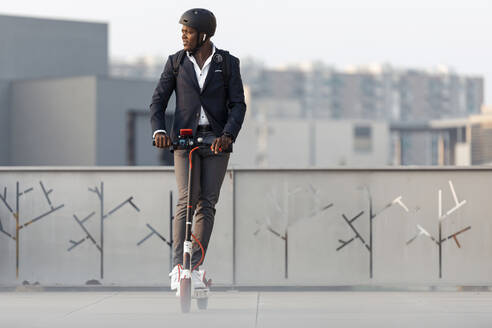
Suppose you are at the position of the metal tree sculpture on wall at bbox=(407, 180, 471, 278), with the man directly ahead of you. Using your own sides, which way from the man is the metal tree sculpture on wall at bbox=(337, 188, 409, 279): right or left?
right

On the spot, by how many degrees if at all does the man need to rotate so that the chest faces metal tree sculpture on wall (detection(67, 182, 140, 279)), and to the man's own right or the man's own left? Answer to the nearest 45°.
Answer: approximately 135° to the man's own right

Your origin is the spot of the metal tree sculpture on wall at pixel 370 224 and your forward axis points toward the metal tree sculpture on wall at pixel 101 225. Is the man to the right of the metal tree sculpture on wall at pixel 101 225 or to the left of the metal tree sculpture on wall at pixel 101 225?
left

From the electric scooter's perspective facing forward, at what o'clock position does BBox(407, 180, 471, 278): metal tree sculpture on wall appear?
The metal tree sculpture on wall is roughly at 8 o'clock from the electric scooter.

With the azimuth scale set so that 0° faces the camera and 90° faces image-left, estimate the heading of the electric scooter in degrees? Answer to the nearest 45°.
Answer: approximately 0°

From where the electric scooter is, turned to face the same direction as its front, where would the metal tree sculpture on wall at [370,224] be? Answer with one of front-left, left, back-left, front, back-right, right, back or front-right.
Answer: back-left

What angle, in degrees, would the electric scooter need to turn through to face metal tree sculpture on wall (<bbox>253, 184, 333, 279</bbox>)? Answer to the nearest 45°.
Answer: approximately 135° to its left

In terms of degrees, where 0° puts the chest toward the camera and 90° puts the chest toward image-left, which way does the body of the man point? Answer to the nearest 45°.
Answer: approximately 0°
